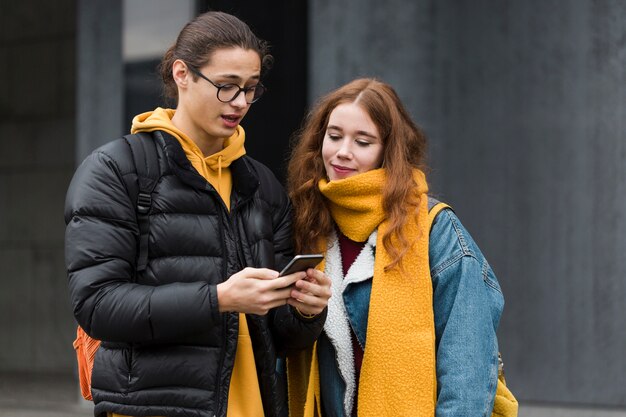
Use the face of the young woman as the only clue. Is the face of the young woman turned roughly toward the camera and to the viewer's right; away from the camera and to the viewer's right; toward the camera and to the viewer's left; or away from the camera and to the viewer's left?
toward the camera and to the viewer's left

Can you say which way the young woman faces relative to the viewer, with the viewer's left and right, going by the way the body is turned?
facing the viewer and to the left of the viewer
